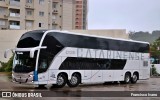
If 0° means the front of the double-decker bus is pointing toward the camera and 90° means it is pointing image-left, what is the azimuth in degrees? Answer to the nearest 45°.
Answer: approximately 45°
